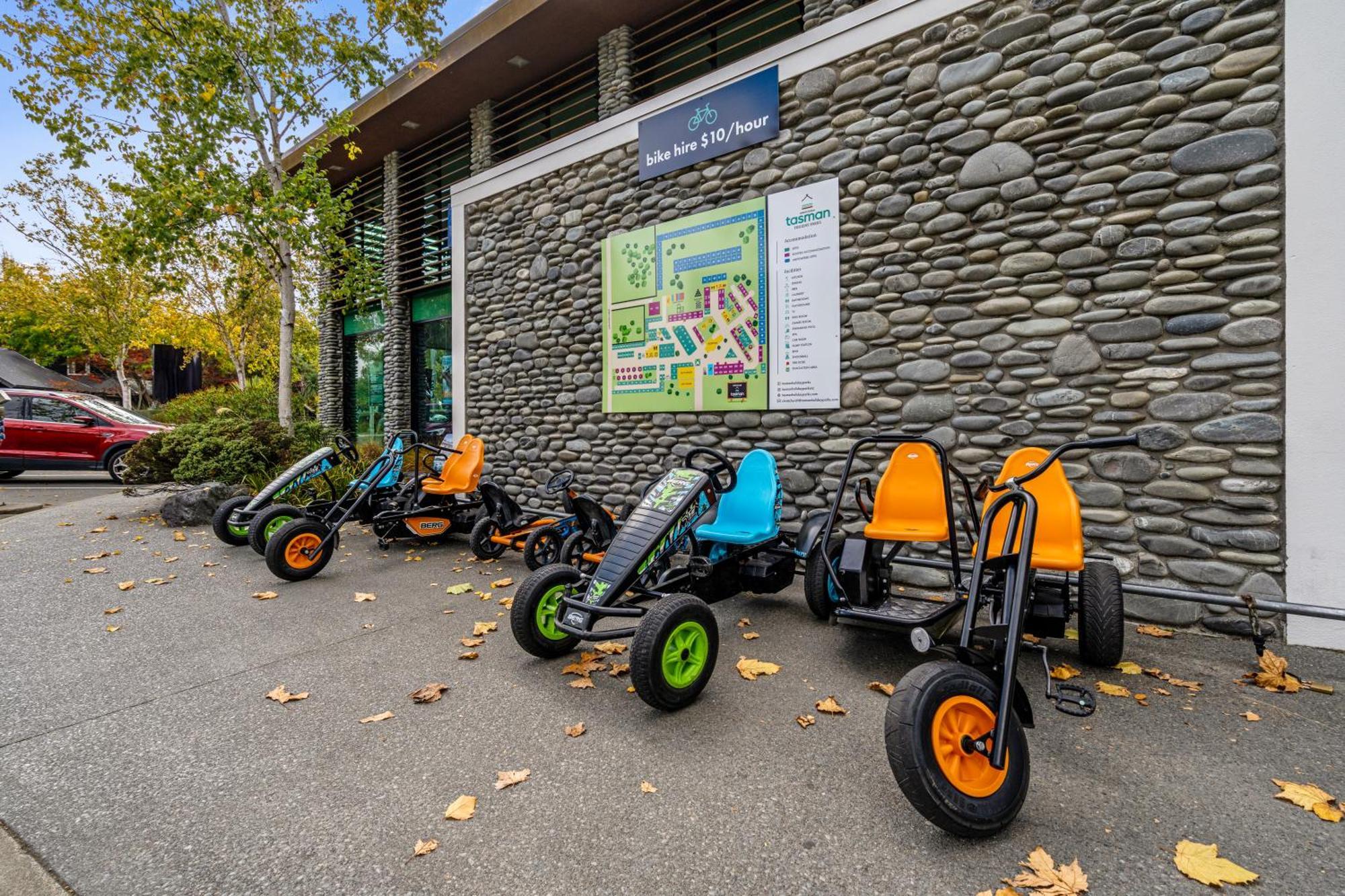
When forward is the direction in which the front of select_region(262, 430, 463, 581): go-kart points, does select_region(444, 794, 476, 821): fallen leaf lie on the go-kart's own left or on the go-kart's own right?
on the go-kart's own left

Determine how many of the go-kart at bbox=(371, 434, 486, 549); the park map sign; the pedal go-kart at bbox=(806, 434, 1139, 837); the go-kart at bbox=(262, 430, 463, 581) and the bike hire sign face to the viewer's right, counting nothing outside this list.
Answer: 0

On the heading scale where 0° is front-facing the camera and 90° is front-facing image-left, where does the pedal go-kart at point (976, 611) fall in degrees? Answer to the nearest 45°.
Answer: approximately 45°

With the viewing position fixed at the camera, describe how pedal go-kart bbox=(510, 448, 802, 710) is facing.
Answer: facing the viewer and to the left of the viewer

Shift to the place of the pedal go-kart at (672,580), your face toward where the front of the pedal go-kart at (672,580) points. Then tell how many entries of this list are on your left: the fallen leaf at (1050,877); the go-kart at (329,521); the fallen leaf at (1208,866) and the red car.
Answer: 2

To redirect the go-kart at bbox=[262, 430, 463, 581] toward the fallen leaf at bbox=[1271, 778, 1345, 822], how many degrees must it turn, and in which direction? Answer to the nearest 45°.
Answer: approximately 90° to its left

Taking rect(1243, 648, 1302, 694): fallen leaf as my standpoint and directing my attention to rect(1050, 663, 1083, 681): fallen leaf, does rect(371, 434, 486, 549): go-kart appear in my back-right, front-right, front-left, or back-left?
front-right

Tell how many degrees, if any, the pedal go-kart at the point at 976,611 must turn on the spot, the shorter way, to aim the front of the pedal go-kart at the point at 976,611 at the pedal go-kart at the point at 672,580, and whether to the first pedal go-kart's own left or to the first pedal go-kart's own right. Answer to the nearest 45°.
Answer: approximately 45° to the first pedal go-kart's own right

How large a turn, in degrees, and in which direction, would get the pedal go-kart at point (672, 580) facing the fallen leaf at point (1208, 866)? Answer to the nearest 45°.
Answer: approximately 90° to its left

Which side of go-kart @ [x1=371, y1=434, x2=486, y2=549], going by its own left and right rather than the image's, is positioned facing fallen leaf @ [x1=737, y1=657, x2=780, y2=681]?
left

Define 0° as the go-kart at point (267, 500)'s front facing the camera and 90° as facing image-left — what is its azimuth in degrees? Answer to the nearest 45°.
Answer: approximately 45°

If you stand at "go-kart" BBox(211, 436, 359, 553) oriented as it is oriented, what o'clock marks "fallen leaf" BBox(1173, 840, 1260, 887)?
The fallen leaf is roughly at 10 o'clock from the go-kart.

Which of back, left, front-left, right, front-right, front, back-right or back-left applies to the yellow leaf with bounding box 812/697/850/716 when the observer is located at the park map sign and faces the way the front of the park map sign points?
front-left
